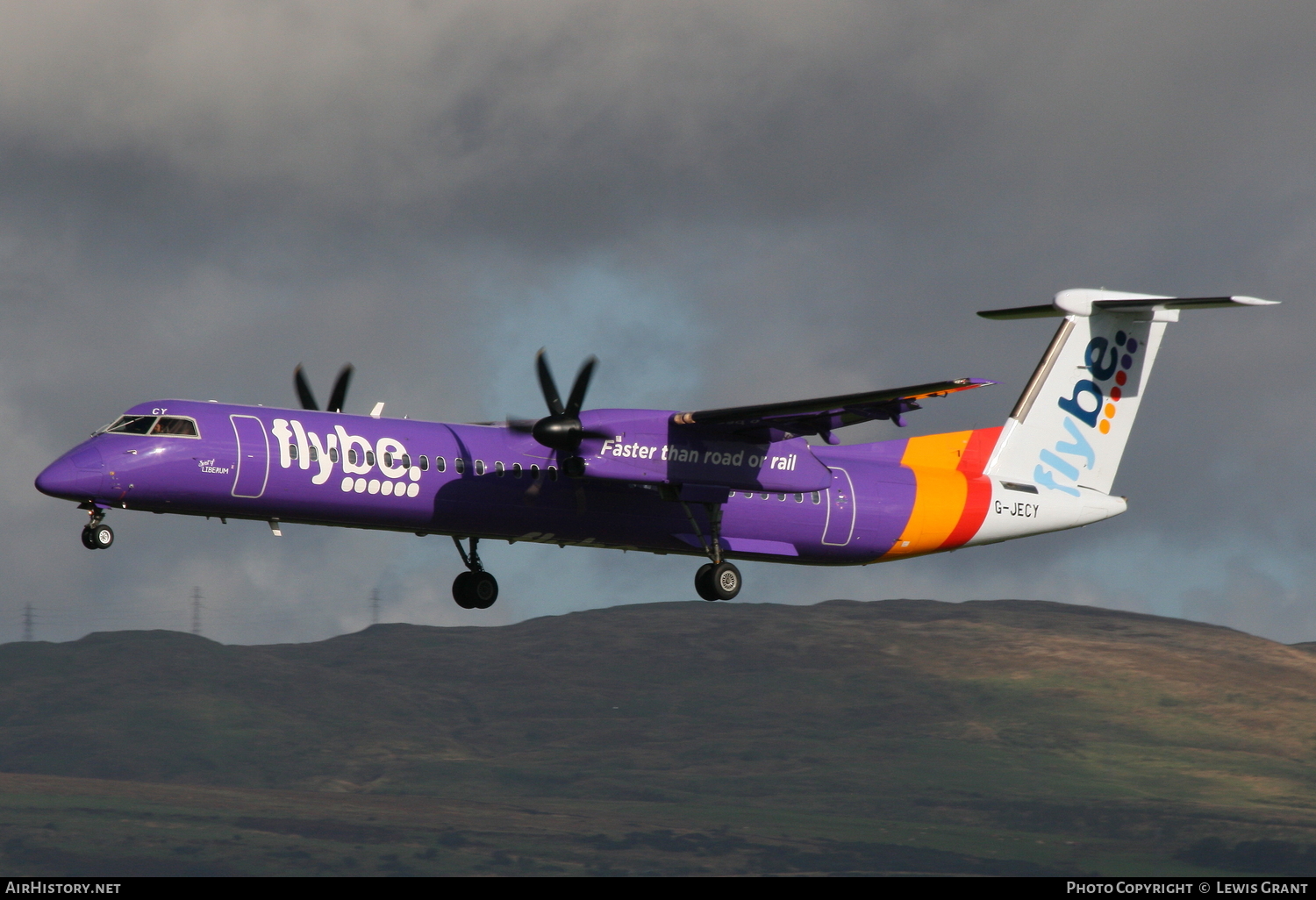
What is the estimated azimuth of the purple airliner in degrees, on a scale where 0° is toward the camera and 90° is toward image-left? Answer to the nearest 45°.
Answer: approximately 45°
